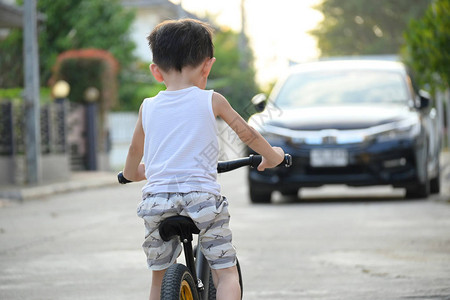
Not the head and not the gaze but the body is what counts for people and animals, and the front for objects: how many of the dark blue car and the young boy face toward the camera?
1

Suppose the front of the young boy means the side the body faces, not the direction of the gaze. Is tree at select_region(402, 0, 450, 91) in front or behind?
in front

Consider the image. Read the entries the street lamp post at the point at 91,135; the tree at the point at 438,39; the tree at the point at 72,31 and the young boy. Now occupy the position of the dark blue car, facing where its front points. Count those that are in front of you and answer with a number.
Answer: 1

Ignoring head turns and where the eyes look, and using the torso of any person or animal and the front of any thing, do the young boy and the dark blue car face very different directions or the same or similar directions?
very different directions

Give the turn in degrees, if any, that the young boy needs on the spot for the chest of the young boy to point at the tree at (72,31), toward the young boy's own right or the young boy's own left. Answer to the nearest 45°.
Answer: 0° — they already face it

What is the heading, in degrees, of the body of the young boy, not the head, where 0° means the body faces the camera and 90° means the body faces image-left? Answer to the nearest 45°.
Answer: approximately 180°

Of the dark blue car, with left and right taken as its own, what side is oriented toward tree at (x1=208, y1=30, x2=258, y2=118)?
back

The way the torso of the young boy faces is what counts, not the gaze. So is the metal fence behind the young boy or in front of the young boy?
in front

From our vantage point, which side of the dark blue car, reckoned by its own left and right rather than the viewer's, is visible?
front

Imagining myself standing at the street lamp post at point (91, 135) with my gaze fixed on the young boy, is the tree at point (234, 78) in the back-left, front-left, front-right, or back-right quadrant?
back-left

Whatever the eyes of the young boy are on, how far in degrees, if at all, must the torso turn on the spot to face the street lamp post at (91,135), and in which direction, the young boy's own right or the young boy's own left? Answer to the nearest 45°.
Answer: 0° — they already face it

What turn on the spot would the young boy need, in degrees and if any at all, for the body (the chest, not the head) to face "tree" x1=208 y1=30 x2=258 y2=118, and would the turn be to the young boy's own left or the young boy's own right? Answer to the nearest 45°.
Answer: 0° — they already face it

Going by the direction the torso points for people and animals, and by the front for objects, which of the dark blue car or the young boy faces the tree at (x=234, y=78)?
the young boy
